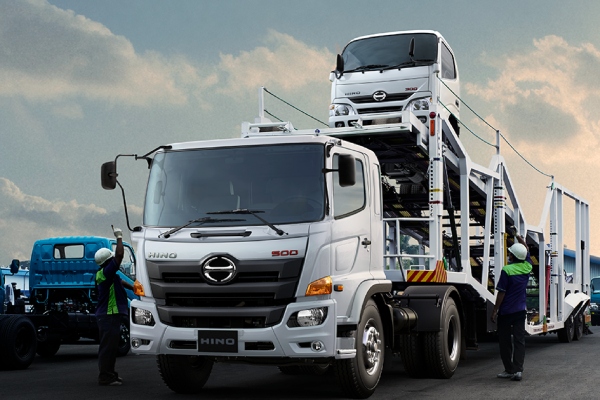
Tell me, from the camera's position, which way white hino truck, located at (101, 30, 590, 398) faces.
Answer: facing the viewer and to the left of the viewer

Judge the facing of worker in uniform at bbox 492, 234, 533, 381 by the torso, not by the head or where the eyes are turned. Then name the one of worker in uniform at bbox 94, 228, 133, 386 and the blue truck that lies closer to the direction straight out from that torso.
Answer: the blue truck

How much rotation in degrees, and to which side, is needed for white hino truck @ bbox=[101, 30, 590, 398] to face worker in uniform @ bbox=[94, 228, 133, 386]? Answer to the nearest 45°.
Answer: approximately 90° to its right

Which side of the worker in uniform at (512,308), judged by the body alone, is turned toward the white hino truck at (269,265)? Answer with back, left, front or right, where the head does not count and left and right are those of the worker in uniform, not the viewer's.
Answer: left

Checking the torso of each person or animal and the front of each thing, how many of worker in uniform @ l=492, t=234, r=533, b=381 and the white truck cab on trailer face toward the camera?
1

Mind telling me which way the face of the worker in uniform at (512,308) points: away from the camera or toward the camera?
away from the camera
